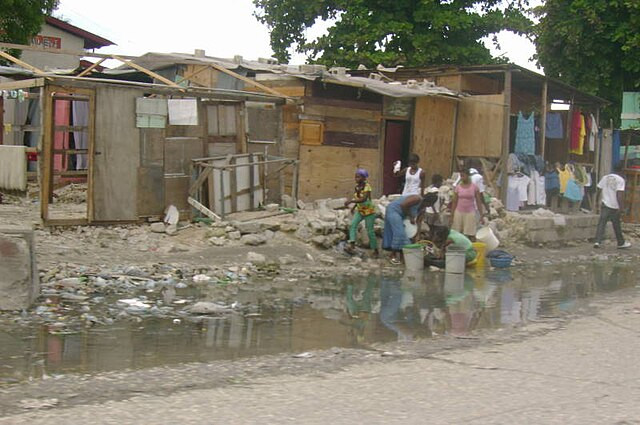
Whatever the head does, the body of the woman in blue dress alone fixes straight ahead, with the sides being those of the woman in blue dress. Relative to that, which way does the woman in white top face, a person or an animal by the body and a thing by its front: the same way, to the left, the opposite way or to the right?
to the right

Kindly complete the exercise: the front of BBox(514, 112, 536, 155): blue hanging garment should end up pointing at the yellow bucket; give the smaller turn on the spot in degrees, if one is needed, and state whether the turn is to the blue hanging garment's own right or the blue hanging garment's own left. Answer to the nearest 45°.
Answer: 0° — it already faces it

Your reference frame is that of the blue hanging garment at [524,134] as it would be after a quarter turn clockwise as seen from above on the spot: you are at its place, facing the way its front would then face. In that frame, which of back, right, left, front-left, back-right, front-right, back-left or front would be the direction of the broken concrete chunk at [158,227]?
front-left

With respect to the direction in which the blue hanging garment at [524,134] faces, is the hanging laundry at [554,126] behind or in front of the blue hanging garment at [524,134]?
behind

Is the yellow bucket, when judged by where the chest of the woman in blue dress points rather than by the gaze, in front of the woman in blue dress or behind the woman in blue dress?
in front

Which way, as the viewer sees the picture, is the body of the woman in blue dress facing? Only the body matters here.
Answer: to the viewer's right

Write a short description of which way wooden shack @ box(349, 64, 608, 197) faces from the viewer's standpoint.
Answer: facing the viewer and to the right of the viewer

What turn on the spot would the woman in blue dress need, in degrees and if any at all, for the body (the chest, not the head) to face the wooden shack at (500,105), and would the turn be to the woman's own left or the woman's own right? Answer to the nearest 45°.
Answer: approximately 90° to the woman's own left

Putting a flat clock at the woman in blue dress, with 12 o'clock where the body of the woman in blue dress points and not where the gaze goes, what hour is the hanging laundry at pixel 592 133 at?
The hanging laundry is roughly at 10 o'clock from the woman in blue dress.

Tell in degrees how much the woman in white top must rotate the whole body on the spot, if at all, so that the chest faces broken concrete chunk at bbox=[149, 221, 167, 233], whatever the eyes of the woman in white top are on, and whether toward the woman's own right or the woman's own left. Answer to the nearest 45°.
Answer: approximately 90° to the woman's own right

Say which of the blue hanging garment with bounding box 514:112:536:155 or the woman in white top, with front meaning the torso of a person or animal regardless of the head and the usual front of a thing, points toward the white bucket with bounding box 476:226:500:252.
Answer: the blue hanging garment

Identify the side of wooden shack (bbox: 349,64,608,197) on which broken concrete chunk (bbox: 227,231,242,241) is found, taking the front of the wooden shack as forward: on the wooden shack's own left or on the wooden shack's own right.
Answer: on the wooden shack's own right

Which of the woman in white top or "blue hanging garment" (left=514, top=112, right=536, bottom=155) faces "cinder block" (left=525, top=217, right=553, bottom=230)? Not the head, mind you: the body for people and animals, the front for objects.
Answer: the blue hanging garment

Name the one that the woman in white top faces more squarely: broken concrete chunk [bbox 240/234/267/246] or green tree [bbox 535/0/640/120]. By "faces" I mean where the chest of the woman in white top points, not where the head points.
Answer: the broken concrete chunk

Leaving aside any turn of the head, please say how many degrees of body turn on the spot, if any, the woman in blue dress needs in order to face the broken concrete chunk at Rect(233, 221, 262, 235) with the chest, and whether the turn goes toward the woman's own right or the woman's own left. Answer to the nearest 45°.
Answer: approximately 180°
